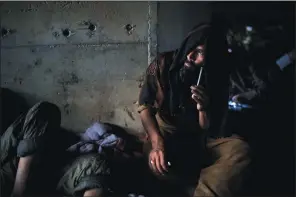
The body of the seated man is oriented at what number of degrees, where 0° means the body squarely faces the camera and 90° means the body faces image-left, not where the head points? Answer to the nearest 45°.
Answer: approximately 0°

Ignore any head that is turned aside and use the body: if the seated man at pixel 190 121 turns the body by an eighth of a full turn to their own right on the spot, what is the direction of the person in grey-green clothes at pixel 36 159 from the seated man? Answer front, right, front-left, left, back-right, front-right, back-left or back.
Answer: front-right
